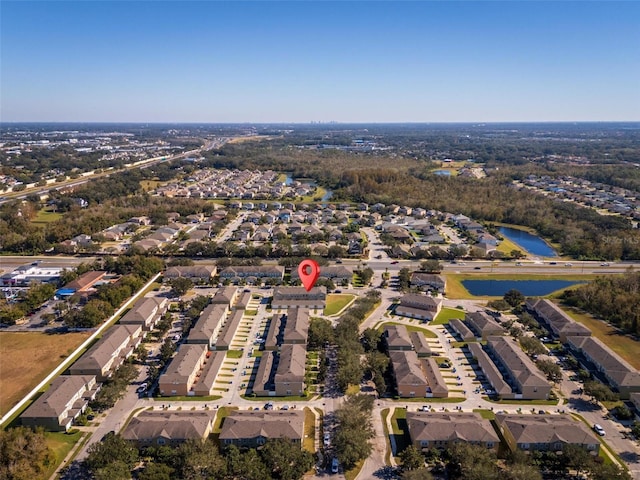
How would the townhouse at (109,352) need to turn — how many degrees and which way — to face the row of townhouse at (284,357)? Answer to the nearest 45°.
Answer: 0° — it already faces it

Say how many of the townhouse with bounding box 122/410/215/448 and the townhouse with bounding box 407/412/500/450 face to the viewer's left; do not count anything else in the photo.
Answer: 0

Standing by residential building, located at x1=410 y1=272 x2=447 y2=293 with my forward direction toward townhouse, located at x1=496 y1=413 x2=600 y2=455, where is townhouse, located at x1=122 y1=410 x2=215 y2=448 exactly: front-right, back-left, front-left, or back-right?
front-right

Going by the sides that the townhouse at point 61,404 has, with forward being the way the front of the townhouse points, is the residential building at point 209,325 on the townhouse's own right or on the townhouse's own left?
on the townhouse's own left

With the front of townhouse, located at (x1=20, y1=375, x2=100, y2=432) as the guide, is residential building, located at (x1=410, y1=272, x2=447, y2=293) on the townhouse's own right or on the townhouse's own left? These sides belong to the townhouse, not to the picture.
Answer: on the townhouse's own left

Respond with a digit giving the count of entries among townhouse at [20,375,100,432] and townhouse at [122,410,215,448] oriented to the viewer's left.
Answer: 0

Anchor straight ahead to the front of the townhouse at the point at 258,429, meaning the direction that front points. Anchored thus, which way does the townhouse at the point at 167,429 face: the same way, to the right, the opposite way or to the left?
the same way
